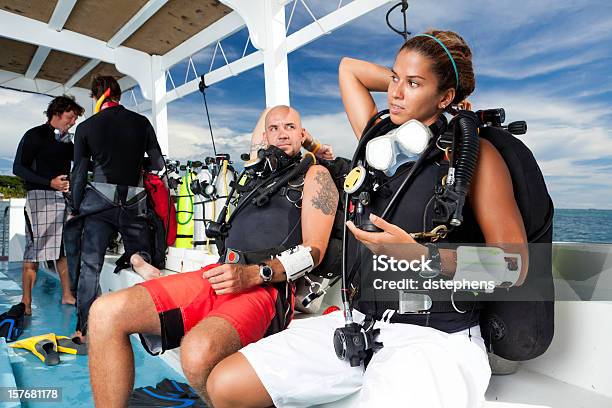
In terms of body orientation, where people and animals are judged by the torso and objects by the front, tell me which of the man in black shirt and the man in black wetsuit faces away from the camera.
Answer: the man in black wetsuit

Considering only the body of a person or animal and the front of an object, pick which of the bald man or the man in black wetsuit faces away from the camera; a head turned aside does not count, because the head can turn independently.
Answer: the man in black wetsuit

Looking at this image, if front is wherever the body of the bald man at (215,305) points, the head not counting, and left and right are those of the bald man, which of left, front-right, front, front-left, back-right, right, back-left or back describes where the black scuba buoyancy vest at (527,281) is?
left

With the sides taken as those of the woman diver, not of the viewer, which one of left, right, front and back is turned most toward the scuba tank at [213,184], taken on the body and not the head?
right

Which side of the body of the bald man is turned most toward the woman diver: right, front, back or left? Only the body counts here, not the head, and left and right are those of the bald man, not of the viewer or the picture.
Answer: left

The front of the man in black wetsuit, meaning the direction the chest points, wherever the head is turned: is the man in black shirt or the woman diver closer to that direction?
the man in black shirt

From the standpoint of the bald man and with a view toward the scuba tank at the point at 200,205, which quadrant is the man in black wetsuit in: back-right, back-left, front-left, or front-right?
front-left

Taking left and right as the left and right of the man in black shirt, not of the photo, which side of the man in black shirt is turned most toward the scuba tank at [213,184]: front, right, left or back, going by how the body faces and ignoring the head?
front

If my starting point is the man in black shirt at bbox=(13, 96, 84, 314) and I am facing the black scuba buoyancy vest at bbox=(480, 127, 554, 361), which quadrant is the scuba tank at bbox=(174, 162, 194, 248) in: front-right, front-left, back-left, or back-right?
front-left

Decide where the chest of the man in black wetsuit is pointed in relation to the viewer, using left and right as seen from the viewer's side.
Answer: facing away from the viewer

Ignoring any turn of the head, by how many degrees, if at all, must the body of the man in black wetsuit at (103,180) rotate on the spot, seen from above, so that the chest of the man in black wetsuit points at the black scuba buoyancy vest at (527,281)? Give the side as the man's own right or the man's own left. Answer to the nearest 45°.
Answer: approximately 135° to the man's own right

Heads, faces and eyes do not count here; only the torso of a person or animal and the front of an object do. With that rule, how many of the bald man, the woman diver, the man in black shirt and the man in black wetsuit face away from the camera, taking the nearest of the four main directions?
1

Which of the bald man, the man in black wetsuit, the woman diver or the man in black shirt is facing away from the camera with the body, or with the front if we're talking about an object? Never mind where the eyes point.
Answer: the man in black wetsuit

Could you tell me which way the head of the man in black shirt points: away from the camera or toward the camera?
toward the camera

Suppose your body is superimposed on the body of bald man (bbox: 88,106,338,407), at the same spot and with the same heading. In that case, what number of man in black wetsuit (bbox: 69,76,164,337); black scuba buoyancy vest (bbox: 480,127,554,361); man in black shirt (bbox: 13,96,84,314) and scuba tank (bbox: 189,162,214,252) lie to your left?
1

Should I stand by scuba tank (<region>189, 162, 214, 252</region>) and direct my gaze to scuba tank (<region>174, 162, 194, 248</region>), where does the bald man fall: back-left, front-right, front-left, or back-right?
back-left

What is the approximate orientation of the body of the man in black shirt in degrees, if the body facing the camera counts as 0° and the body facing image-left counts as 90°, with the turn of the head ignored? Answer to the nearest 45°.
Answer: approximately 315°
